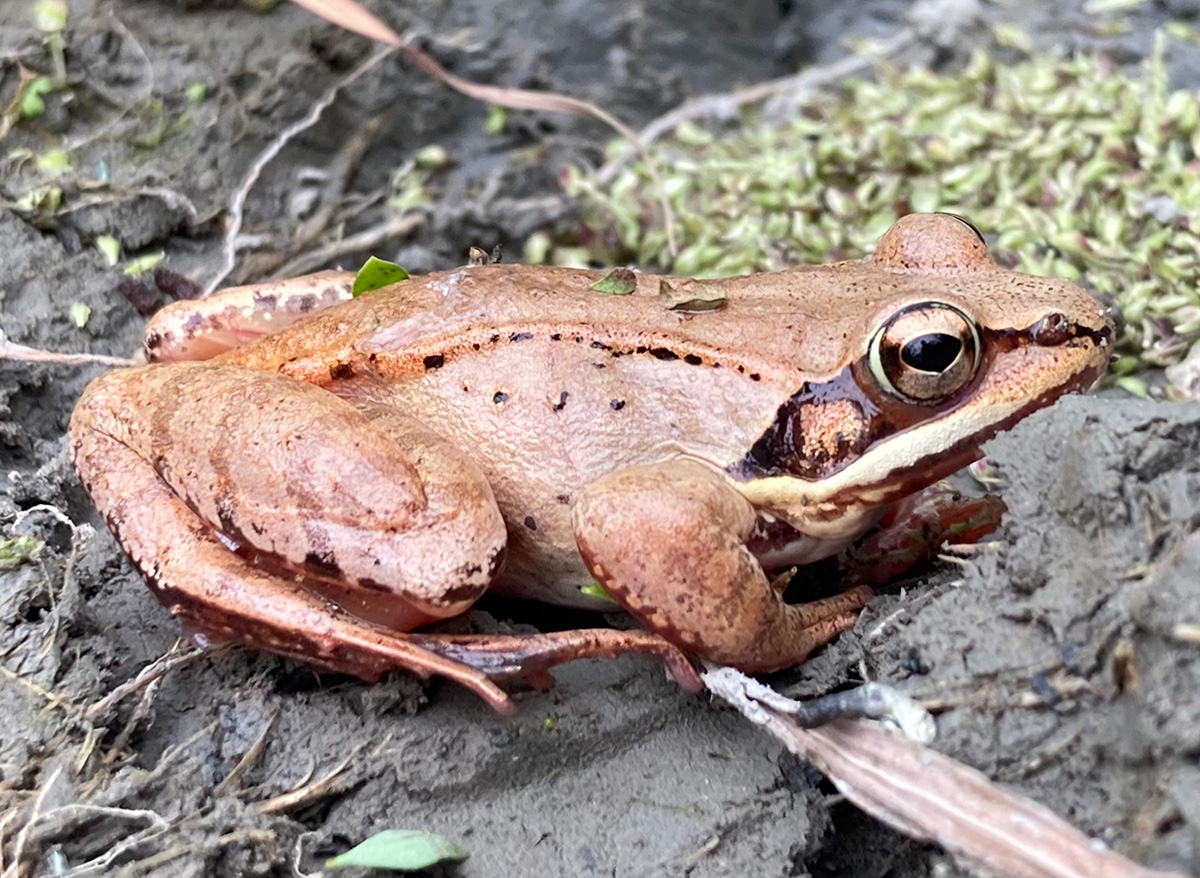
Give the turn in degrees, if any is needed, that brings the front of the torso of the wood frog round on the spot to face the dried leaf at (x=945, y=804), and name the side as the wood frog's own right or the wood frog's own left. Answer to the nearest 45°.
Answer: approximately 45° to the wood frog's own right

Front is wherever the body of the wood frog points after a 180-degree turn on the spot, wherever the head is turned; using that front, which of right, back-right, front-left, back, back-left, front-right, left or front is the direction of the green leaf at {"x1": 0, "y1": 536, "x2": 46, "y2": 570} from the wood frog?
front

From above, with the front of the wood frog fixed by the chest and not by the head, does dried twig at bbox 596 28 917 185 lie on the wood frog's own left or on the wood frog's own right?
on the wood frog's own left

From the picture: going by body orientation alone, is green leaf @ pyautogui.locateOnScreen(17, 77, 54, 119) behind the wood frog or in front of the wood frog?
behind

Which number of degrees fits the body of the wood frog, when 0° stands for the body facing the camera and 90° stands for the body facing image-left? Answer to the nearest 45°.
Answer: approximately 270°

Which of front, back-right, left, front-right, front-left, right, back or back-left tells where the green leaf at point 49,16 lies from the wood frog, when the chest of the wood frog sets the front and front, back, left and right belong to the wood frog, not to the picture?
back-left

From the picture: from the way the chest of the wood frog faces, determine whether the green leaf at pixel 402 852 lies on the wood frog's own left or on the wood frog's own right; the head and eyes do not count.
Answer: on the wood frog's own right

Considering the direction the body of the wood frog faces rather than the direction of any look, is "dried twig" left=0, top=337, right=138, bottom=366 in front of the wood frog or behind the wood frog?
behind

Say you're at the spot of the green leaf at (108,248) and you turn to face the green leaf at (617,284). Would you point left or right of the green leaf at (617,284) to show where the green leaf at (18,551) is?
right
